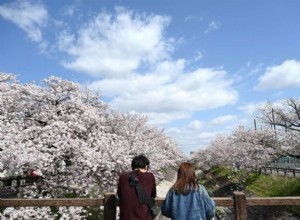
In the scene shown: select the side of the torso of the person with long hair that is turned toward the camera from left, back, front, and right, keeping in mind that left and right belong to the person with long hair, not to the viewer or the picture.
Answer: back

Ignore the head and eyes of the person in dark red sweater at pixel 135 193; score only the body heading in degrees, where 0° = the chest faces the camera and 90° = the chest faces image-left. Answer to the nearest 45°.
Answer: approximately 180°

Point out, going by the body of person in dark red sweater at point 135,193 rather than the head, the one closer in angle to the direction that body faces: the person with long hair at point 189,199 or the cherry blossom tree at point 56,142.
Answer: the cherry blossom tree

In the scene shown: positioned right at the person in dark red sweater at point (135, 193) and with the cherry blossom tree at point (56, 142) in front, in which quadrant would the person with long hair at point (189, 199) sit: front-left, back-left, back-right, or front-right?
back-right

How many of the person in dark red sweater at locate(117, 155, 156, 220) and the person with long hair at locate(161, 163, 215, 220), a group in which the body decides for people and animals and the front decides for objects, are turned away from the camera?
2

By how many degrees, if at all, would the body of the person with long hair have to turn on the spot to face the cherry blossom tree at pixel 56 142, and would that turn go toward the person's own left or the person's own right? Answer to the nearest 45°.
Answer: approximately 45° to the person's own left

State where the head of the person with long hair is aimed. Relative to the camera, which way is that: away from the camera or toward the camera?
away from the camera

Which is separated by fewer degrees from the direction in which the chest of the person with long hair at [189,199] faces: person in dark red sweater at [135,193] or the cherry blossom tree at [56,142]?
the cherry blossom tree

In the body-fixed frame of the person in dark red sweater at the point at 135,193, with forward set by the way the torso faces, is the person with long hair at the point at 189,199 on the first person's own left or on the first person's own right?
on the first person's own right

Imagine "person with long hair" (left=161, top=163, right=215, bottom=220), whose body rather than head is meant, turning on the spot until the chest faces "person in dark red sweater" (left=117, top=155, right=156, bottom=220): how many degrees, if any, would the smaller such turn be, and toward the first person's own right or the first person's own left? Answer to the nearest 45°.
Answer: approximately 90° to the first person's own left
